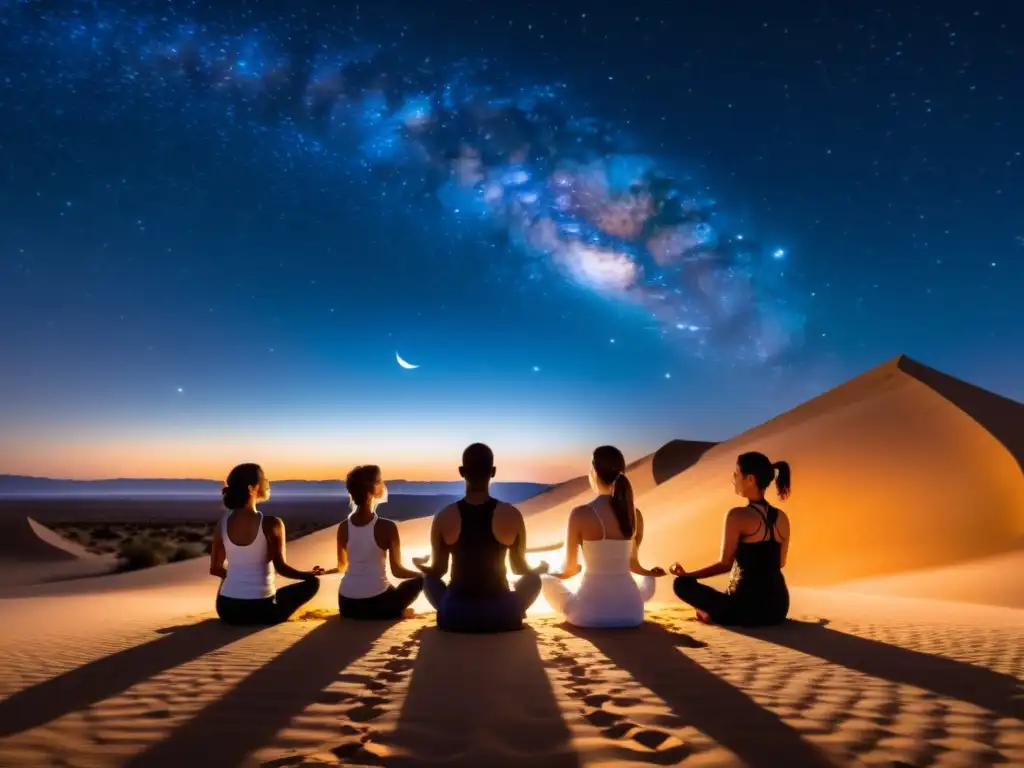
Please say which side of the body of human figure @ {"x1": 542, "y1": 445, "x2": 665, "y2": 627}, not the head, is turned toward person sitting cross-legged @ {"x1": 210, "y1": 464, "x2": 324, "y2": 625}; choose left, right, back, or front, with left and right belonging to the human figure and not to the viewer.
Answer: left

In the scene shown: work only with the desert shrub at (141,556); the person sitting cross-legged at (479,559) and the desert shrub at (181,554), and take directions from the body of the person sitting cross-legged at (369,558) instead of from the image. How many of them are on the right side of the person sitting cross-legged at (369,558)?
1

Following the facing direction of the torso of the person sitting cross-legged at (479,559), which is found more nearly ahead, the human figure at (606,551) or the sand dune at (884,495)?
the sand dune

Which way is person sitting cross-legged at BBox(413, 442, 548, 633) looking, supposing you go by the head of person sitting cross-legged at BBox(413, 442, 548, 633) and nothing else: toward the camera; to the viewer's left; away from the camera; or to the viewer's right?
away from the camera

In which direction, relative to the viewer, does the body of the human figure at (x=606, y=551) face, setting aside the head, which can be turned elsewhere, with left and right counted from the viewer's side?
facing away from the viewer

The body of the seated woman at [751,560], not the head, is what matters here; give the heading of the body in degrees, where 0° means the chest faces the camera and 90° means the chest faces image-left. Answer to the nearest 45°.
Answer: approximately 135°

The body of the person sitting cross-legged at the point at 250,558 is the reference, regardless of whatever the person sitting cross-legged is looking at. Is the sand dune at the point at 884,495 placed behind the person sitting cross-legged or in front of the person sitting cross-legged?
in front

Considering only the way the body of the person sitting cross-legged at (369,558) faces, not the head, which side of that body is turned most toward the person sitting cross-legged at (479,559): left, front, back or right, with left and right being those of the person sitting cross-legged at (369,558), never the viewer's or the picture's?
right

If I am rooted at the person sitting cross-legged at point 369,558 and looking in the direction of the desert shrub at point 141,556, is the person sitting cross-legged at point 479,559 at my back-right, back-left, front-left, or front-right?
back-right

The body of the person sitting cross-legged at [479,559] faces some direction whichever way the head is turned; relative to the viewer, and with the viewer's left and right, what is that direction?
facing away from the viewer

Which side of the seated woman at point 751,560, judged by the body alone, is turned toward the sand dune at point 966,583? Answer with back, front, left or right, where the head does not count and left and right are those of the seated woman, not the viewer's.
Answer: right

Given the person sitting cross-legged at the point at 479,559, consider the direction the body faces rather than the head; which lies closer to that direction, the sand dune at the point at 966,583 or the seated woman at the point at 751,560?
the sand dune

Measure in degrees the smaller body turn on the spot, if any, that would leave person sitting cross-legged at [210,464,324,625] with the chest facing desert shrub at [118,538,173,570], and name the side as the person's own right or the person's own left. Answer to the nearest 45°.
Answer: approximately 45° to the person's own left

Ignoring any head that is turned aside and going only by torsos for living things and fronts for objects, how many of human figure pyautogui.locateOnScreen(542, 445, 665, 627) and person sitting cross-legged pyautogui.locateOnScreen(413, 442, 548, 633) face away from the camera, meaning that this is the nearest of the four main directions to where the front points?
2

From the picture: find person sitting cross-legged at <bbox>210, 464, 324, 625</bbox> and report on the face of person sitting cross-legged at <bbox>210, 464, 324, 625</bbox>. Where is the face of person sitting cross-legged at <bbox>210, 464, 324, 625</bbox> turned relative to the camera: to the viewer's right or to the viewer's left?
to the viewer's right
